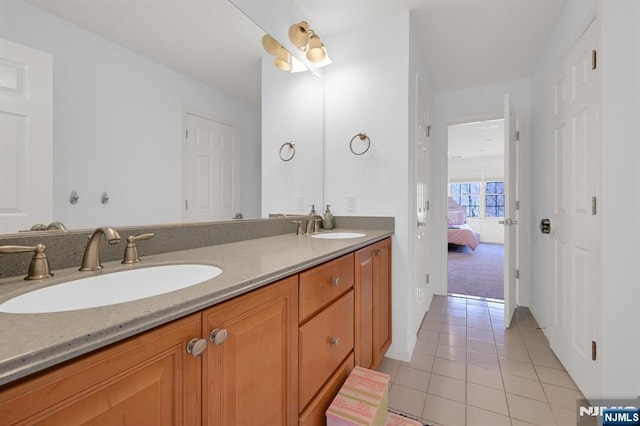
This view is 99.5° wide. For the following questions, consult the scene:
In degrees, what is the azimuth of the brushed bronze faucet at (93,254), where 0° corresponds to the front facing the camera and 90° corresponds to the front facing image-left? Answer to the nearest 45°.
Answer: approximately 315°

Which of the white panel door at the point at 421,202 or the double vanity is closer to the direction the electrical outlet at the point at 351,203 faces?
the double vanity

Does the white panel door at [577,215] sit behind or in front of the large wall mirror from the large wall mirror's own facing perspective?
in front

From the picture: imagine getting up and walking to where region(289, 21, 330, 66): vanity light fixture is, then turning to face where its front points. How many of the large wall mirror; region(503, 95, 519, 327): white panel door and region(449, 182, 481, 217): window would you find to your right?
1

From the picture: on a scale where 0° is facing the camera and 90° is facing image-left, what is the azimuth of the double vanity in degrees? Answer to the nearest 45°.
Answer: approximately 315°

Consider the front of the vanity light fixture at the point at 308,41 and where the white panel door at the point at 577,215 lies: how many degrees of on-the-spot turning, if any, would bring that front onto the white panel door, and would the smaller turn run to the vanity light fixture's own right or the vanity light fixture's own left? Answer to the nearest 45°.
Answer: approximately 45° to the vanity light fixture's own left

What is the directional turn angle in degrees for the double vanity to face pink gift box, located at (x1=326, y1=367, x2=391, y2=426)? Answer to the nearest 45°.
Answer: approximately 45° to its left

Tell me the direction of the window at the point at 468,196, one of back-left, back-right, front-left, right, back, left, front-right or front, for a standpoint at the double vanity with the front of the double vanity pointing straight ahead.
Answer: left

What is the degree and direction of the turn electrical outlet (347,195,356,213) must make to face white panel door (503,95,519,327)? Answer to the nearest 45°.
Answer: approximately 90° to its left

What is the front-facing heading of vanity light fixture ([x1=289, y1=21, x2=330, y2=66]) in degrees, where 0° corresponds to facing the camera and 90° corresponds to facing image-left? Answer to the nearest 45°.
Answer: approximately 315°

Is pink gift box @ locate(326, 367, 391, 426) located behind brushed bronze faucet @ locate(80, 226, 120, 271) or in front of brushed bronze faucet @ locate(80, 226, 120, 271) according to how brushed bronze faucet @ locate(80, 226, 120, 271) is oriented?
in front

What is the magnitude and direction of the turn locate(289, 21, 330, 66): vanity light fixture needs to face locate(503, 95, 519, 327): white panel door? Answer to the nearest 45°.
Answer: approximately 45° to its left
